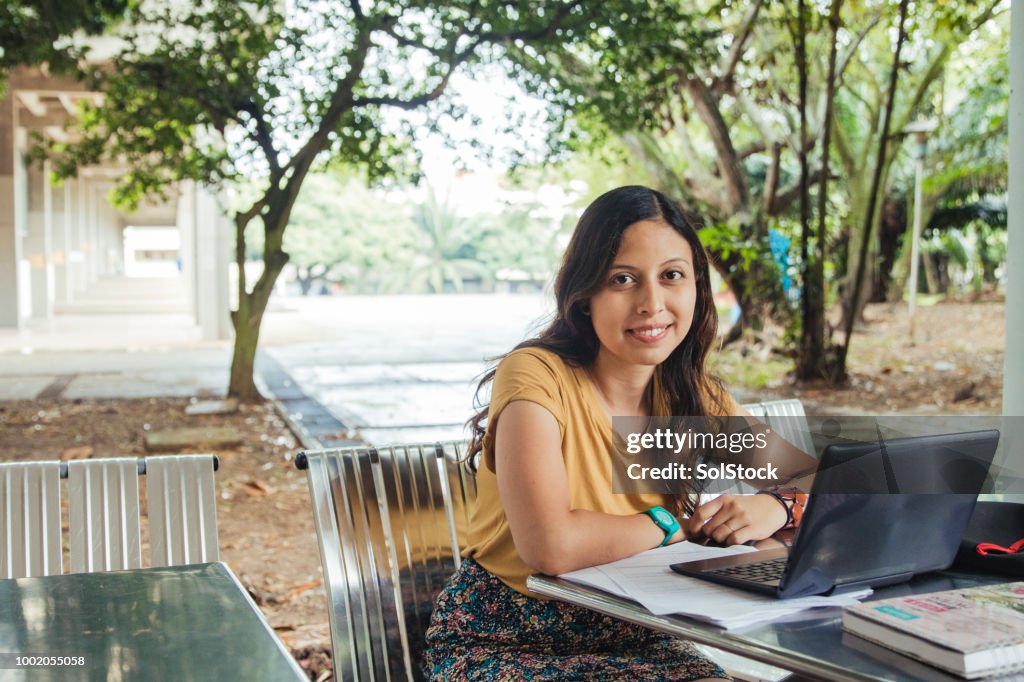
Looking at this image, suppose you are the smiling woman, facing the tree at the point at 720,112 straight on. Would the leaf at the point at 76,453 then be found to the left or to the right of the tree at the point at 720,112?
left

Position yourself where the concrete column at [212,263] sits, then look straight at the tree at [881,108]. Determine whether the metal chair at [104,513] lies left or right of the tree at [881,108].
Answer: right

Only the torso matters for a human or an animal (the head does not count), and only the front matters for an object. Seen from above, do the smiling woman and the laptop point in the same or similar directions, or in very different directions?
very different directions

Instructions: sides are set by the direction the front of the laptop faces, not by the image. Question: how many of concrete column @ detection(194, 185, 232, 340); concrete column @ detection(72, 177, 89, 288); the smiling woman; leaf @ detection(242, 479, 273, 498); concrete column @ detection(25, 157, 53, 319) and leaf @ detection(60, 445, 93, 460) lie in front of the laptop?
6

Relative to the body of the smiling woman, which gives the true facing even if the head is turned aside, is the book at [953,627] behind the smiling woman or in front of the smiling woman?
in front

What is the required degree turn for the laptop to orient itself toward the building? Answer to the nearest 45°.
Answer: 0° — it already faces it

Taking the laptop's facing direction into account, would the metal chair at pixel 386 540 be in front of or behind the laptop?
in front

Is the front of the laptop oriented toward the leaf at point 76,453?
yes

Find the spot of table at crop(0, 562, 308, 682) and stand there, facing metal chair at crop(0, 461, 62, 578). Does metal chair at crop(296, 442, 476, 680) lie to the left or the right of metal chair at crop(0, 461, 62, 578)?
right

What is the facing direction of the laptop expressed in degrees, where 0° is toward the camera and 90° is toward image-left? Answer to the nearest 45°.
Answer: approximately 135°

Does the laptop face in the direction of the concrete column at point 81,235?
yes

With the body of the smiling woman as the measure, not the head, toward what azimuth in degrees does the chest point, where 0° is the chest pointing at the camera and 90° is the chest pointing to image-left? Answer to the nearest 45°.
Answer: approximately 315°

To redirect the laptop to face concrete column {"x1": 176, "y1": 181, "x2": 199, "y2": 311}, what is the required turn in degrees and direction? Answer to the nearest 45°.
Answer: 0° — it already faces it

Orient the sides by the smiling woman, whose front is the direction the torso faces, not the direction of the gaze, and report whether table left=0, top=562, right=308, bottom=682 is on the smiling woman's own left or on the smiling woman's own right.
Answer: on the smiling woman's own right

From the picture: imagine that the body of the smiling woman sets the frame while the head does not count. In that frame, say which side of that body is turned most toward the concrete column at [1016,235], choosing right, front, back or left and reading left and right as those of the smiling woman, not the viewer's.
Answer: left
